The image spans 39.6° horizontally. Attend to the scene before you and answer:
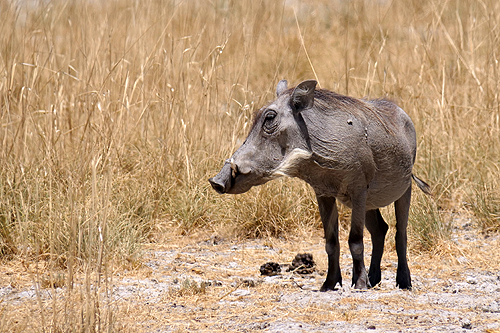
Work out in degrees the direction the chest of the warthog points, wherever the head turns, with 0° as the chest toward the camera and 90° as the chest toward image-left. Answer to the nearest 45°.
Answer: approximately 45°

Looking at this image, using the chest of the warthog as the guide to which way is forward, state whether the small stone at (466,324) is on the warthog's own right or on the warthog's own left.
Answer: on the warthog's own left
